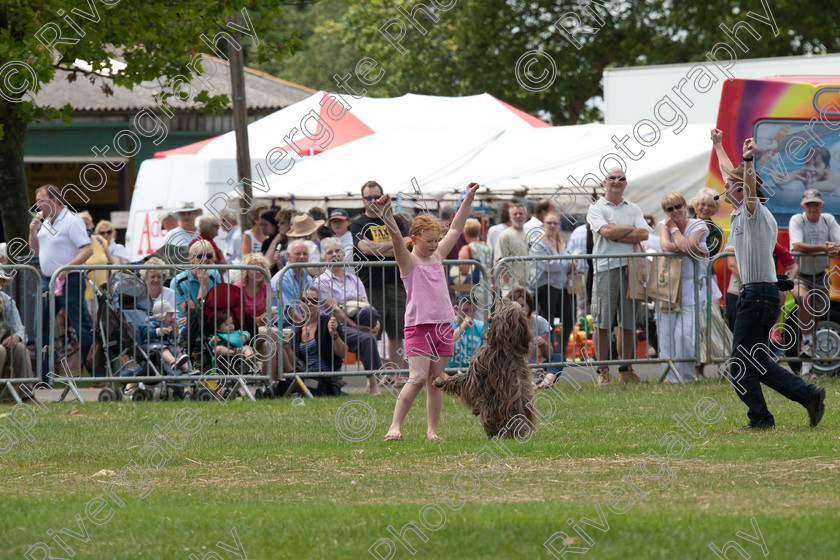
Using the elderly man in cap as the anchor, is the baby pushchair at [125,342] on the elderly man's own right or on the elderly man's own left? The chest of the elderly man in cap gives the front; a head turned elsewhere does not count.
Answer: on the elderly man's own right

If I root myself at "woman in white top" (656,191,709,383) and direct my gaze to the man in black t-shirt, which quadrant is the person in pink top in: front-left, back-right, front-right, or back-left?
front-left

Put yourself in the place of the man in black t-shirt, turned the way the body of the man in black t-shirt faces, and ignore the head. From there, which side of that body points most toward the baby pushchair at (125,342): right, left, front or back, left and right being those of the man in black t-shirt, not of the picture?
right

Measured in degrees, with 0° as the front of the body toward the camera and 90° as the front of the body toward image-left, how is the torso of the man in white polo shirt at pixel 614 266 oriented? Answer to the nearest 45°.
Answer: approximately 0°

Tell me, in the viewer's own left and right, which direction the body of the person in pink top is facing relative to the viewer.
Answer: facing the viewer and to the right of the viewer

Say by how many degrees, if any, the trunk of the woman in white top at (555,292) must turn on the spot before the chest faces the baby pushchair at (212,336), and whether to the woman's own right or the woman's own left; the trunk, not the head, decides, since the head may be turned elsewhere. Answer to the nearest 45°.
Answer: approximately 90° to the woman's own right

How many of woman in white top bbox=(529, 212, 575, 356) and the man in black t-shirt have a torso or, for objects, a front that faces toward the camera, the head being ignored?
2

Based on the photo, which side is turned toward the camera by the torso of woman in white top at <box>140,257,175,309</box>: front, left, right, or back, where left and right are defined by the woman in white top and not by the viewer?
front

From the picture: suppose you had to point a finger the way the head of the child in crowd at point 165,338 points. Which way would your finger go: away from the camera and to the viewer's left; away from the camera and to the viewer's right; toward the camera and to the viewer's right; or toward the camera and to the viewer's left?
toward the camera and to the viewer's right

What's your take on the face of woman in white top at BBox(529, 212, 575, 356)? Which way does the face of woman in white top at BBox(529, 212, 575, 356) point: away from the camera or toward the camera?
toward the camera

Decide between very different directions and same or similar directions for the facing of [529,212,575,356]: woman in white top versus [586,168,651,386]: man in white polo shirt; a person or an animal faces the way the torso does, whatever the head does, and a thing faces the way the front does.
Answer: same or similar directions
